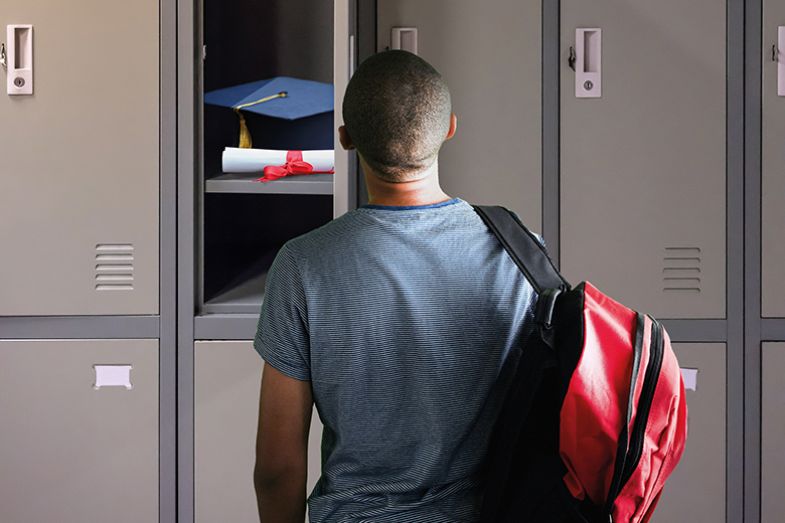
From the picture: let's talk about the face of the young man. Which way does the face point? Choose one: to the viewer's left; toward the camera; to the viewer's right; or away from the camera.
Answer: away from the camera

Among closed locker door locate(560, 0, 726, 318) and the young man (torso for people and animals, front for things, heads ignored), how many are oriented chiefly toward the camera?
1

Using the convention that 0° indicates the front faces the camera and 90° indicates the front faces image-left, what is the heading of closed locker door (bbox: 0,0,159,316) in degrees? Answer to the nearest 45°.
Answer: approximately 0°

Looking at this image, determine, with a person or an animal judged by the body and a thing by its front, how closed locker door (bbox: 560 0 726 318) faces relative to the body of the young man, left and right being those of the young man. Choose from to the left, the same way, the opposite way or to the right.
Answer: the opposite way

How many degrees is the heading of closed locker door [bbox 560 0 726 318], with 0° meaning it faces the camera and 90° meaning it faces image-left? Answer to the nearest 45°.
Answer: approximately 0°

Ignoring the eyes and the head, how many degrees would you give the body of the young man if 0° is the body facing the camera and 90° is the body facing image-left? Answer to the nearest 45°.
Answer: approximately 180°
